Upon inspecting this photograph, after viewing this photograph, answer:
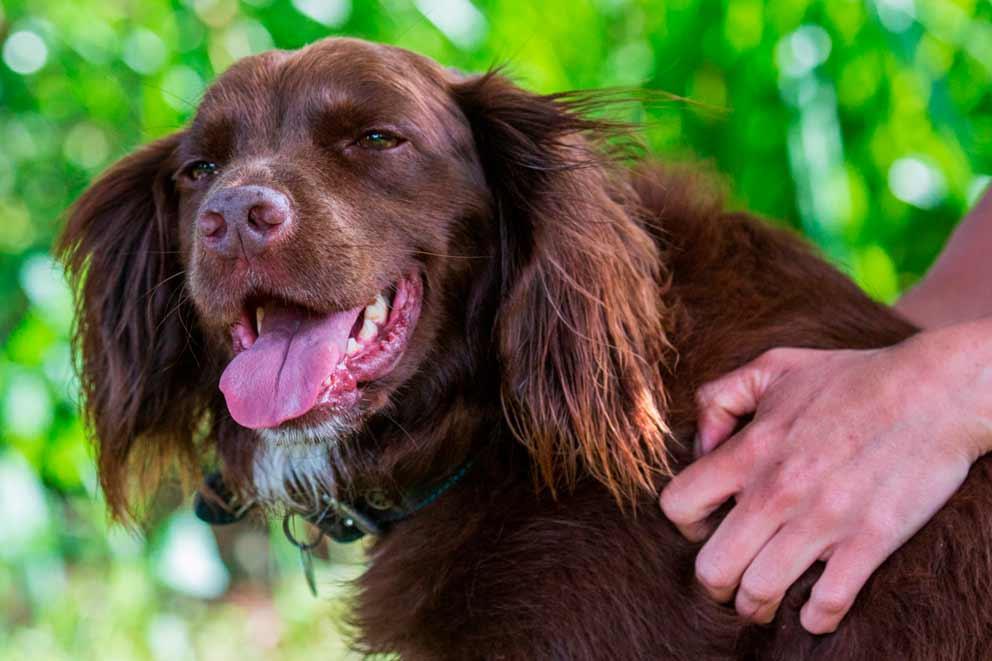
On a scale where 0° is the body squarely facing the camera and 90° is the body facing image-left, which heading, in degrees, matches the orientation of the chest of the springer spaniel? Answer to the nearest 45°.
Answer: approximately 45°
